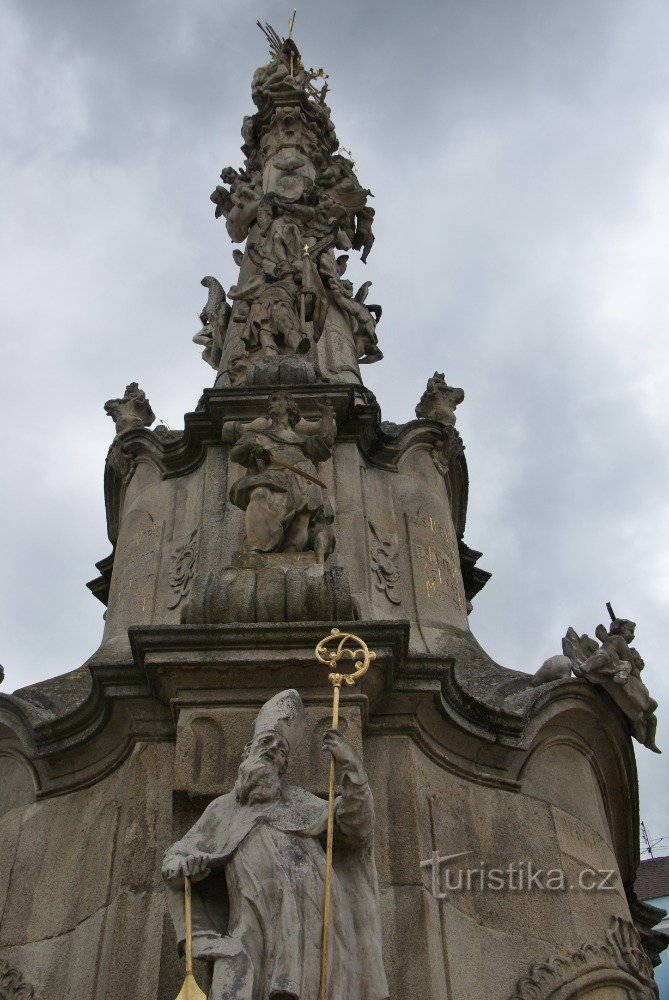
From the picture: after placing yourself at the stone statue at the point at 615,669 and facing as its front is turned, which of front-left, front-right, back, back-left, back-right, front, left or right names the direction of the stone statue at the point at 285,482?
back-right

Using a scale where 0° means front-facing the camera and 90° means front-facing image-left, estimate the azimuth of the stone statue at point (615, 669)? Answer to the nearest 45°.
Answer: approximately 270°

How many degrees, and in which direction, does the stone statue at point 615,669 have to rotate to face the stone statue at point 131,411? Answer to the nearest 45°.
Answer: approximately 180°
